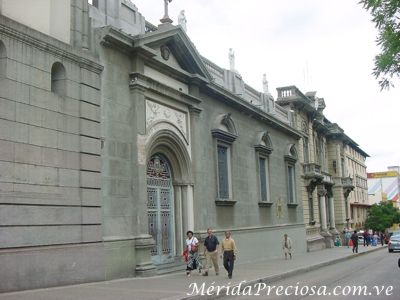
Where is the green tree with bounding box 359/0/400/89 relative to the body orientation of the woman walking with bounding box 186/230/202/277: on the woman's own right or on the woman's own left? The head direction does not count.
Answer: on the woman's own left

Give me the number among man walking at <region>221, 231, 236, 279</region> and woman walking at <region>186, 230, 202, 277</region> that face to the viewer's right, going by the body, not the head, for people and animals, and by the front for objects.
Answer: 0

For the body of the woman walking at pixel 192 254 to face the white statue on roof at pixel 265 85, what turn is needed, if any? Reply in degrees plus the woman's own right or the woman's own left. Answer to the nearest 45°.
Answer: approximately 135° to the woman's own right

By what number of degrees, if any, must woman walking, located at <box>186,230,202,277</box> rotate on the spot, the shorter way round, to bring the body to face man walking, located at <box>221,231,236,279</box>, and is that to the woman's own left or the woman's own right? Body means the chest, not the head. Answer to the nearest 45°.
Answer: approximately 135° to the woman's own left

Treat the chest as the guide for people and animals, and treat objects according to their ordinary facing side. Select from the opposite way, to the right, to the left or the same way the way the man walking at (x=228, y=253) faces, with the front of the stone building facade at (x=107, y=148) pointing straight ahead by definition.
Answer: to the right

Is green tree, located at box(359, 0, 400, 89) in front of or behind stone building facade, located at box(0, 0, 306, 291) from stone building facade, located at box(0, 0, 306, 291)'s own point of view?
in front

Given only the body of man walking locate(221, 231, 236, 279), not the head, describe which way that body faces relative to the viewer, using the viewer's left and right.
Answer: facing the viewer and to the left of the viewer

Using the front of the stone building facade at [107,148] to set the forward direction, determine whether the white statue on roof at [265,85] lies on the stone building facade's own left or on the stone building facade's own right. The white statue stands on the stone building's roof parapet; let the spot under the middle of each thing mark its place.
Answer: on the stone building facade's own left

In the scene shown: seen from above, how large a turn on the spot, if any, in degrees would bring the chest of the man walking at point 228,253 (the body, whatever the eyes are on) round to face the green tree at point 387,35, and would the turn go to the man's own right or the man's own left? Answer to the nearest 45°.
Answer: approximately 90° to the man's own left

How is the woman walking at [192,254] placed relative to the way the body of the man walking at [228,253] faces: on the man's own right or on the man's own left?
on the man's own right

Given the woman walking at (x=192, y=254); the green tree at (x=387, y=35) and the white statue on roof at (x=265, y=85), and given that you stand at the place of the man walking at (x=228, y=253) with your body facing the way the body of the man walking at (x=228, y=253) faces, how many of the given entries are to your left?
1

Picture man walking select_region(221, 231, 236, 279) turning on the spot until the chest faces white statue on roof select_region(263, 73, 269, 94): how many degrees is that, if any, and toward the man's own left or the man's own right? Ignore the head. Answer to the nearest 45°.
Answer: approximately 135° to the man's own right
